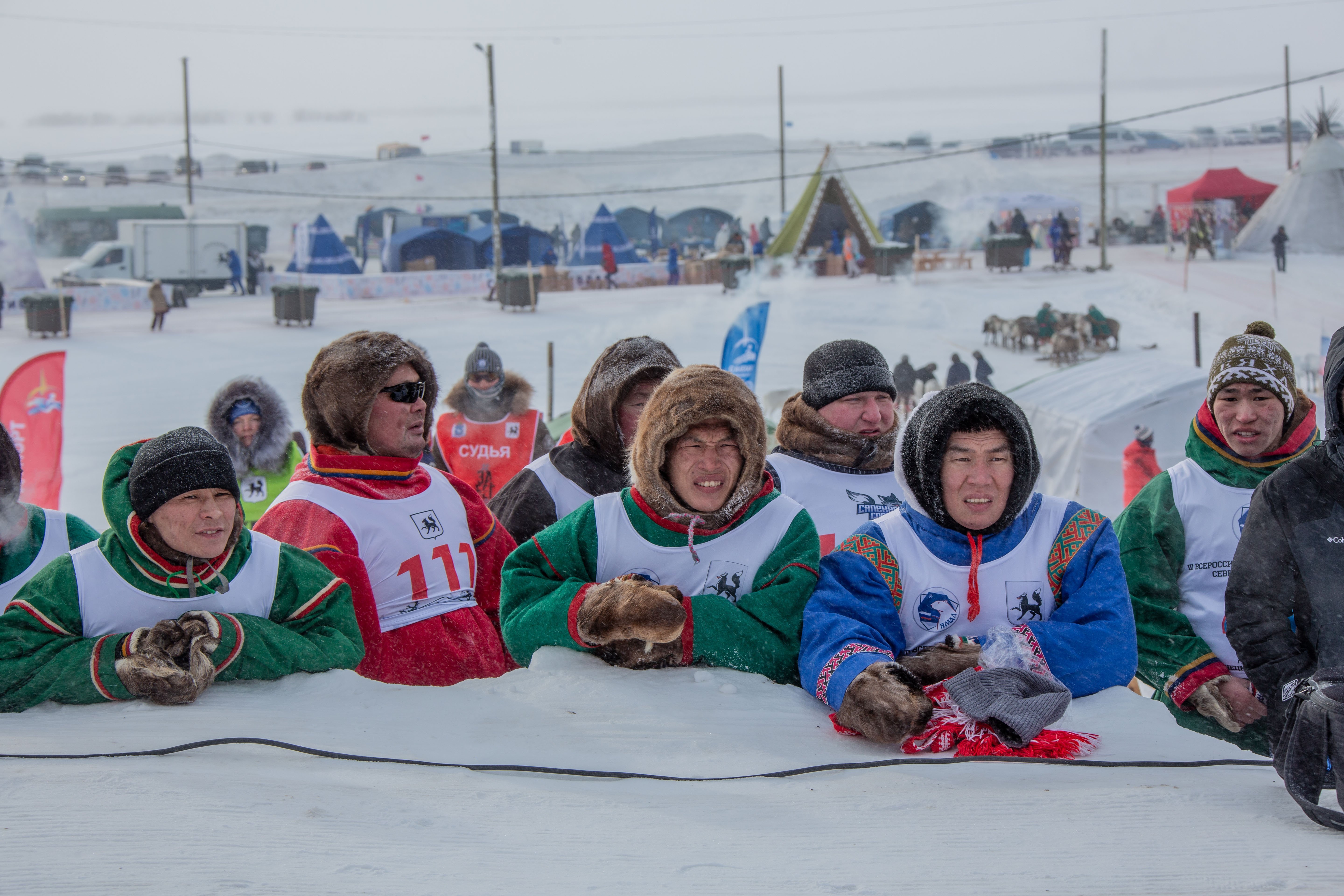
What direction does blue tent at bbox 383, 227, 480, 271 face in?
toward the camera

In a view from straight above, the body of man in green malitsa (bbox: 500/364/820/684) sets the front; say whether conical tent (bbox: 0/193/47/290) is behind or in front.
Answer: behind

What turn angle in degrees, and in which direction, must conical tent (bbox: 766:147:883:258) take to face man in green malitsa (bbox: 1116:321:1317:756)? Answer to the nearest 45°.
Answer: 0° — it already faces them

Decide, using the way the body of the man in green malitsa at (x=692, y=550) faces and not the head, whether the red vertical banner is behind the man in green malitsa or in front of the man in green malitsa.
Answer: behind

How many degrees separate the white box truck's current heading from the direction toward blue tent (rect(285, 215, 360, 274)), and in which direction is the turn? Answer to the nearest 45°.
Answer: approximately 180°

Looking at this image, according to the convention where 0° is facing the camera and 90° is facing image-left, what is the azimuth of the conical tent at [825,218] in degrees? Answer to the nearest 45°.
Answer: approximately 0°

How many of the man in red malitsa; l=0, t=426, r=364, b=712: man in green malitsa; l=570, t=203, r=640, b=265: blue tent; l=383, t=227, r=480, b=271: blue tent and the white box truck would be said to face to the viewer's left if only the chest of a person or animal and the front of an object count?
1

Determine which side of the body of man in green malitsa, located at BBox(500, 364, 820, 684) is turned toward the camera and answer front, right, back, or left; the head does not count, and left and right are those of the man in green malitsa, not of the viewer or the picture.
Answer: front

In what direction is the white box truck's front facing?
to the viewer's left

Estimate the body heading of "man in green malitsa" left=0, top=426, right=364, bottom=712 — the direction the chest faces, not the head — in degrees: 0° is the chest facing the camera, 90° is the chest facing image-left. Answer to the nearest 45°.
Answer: approximately 0°

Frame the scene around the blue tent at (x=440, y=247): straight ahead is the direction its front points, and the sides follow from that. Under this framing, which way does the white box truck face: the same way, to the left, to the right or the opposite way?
to the right
